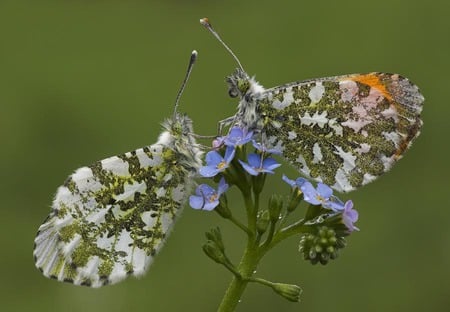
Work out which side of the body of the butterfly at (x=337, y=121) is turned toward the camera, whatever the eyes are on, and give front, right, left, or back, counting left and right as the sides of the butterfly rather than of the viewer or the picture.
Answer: left

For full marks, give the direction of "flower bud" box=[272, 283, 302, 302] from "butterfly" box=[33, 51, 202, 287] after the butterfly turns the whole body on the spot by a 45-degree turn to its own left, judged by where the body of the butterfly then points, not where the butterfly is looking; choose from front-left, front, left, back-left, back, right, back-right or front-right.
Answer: right

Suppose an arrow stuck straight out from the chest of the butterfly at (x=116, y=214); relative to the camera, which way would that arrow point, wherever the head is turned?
to the viewer's right

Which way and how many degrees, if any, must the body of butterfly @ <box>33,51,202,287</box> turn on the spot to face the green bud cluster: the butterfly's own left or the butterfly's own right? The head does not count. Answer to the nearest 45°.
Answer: approximately 45° to the butterfly's own right

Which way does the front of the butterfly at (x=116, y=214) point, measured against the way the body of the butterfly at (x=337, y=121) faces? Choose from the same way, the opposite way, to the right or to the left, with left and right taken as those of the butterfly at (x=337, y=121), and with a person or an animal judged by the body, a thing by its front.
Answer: the opposite way

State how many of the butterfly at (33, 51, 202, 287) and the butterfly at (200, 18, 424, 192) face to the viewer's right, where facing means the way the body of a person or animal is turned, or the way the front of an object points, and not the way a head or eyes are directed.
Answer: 1

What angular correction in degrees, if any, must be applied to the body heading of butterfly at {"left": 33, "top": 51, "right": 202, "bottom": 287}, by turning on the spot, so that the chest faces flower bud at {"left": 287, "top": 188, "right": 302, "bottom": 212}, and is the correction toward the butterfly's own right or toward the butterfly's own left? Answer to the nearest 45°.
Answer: approximately 45° to the butterfly's own right
